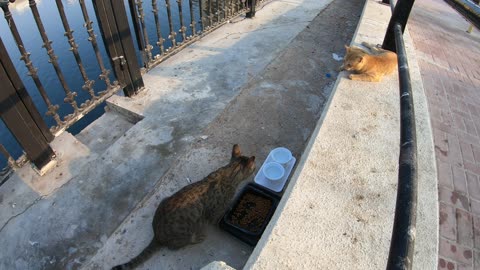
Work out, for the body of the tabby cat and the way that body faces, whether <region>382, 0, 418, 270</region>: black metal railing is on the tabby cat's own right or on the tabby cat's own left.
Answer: on the tabby cat's own right

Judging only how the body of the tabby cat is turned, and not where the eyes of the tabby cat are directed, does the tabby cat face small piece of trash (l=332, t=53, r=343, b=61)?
yes

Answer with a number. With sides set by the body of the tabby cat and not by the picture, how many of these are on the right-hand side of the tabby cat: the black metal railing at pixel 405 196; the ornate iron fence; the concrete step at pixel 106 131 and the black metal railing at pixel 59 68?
1

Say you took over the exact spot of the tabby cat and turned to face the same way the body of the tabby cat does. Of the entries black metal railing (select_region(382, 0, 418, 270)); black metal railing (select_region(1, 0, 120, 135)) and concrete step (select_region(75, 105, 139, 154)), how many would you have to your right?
1

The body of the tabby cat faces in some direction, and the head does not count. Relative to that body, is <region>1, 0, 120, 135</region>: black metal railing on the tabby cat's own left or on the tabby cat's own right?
on the tabby cat's own left

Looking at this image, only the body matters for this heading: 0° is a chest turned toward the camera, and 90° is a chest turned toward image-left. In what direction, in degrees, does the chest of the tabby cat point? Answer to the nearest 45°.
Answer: approximately 225°

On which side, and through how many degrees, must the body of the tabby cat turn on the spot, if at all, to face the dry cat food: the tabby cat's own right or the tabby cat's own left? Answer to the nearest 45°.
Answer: approximately 45° to the tabby cat's own right

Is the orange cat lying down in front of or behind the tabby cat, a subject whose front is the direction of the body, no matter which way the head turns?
in front

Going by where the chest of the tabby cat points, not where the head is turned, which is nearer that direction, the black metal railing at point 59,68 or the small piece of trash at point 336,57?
the small piece of trash

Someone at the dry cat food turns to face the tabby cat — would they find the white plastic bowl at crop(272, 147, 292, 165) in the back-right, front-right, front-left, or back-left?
back-right

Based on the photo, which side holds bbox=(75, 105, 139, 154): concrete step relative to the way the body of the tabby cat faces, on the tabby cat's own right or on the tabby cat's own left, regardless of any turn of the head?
on the tabby cat's own left

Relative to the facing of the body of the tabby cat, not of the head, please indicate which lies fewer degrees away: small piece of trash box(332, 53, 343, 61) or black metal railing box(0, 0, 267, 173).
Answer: the small piece of trash

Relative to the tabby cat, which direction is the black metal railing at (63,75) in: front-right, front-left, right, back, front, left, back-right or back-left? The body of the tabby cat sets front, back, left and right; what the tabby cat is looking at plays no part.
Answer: left

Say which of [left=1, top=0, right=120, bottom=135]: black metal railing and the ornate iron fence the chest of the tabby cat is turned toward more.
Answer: the ornate iron fence
